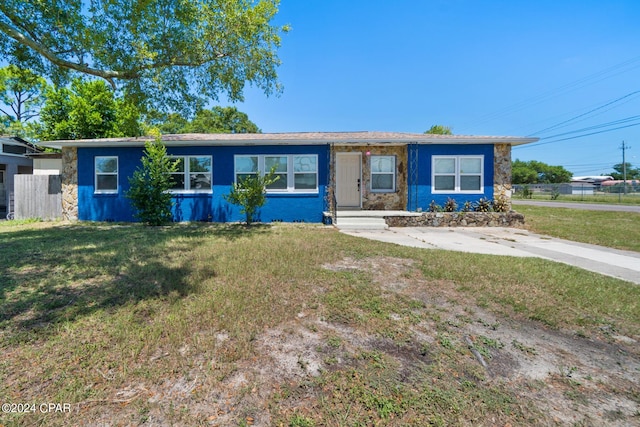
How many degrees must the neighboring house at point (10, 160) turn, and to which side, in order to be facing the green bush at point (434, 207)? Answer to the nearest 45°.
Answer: approximately 45° to its left

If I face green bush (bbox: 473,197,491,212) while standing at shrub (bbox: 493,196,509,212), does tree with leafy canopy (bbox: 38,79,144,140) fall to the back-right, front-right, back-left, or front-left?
front-right

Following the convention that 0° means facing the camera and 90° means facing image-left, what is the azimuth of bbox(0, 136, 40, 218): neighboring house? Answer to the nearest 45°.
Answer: approximately 0°

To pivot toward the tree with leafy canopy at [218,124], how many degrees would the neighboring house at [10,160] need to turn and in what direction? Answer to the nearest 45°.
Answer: approximately 135° to its left

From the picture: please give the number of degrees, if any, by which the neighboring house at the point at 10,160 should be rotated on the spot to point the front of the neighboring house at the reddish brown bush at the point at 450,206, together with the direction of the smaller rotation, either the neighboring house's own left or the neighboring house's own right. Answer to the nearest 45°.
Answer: approximately 45° to the neighboring house's own left

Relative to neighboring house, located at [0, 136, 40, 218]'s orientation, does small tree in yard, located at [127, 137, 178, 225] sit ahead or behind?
ahead

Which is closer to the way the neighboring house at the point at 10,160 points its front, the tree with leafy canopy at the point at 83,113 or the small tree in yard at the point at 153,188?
the small tree in yard

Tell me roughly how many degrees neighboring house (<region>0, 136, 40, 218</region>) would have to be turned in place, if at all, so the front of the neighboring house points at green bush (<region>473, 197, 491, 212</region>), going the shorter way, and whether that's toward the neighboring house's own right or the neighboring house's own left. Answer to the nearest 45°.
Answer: approximately 45° to the neighboring house's own left
